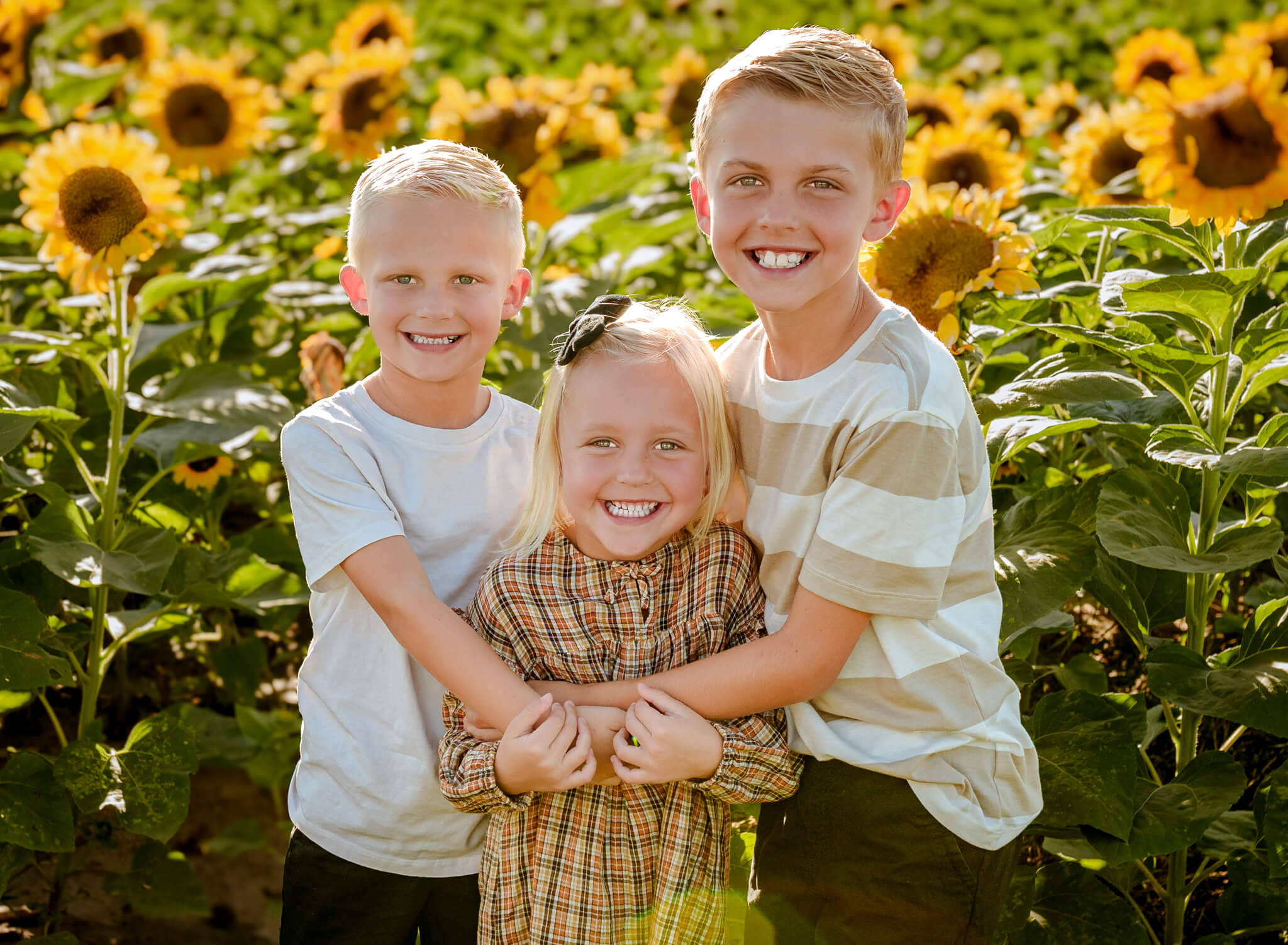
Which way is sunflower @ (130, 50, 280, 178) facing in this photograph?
toward the camera

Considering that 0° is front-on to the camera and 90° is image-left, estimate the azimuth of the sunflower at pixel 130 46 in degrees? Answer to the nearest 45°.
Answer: approximately 0°

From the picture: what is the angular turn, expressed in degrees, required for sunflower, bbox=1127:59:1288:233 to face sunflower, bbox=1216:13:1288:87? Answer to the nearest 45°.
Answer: approximately 180°

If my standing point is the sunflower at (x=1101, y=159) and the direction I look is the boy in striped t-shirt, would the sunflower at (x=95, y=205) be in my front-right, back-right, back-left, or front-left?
front-right

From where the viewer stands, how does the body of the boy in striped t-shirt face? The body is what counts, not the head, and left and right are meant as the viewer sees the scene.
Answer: facing the viewer and to the left of the viewer

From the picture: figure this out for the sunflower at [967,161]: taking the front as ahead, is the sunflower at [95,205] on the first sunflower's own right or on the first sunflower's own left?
on the first sunflower's own right

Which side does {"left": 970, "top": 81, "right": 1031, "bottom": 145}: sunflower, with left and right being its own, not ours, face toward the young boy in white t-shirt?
front

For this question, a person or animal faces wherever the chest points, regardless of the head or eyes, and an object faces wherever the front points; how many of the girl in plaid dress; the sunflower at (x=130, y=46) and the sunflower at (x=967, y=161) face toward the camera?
3

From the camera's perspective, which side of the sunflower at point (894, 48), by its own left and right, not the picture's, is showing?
front

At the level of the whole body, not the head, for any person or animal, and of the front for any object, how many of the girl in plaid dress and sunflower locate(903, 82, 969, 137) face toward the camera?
2

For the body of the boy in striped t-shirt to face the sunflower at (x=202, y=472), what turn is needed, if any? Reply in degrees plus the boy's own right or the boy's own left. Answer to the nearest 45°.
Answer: approximately 90° to the boy's own right
